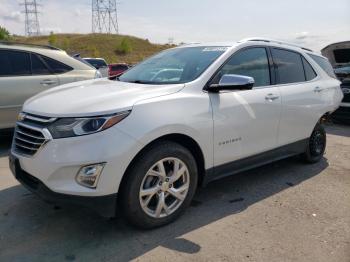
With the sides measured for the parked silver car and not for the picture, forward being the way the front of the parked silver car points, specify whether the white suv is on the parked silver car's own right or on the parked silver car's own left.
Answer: on the parked silver car's own left

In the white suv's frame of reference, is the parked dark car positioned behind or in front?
behind

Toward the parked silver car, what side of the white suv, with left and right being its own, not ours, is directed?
right

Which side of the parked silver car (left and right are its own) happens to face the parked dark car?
back

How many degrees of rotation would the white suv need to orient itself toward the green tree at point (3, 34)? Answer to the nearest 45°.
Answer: approximately 90° to its right

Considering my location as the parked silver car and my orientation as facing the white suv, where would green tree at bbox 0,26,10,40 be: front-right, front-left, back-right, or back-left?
back-left

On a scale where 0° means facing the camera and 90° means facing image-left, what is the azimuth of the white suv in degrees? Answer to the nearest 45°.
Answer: approximately 45°

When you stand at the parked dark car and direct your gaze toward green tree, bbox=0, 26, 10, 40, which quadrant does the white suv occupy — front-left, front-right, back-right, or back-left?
back-left

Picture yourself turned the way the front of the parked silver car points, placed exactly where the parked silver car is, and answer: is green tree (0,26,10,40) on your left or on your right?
on your right

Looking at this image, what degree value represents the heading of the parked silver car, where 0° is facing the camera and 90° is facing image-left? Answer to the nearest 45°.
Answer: approximately 90°
